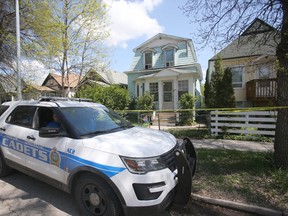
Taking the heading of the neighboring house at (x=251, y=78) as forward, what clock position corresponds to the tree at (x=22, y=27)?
The tree is roughly at 2 o'clock from the neighboring house.

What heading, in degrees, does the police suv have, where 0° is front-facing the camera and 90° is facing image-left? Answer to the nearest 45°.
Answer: approximately 315°

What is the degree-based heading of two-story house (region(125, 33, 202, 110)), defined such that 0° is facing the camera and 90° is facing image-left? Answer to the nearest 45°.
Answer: approximately 0°

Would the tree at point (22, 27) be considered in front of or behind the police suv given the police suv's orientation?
behind

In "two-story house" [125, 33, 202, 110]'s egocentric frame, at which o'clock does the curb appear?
The curb is roughly at 12 o'clock from the two-story house.

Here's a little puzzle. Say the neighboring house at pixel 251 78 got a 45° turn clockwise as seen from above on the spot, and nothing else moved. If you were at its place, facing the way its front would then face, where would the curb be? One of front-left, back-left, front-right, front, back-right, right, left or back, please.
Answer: front-left

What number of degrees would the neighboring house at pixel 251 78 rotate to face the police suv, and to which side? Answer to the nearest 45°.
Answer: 0° — it already faces it

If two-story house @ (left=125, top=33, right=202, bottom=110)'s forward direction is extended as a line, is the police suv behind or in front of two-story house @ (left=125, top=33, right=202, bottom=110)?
in front

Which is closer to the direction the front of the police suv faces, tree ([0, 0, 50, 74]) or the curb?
the curb

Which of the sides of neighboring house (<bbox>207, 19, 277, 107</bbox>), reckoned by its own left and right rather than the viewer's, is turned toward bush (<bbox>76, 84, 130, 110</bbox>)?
right

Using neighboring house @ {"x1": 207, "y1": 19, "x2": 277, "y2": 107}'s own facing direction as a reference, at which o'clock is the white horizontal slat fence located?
The white horizontal slat fence is roughly at 12 o'clock from the neighboring house.

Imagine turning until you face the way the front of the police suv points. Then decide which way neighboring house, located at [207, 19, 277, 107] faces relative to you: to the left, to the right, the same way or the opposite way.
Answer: to the right

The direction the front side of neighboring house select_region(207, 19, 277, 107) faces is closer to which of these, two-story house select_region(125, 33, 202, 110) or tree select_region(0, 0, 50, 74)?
the tree
